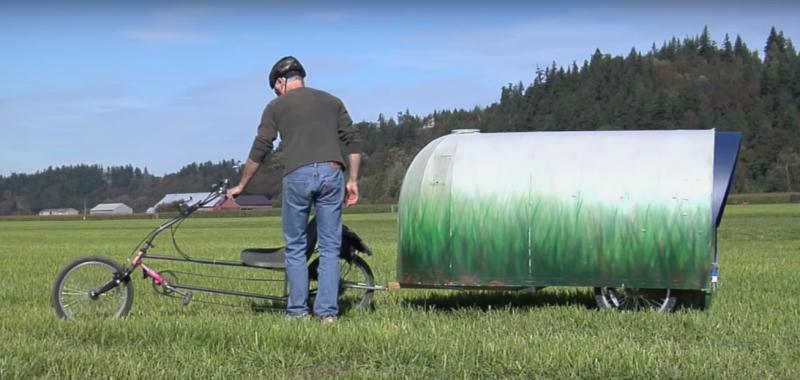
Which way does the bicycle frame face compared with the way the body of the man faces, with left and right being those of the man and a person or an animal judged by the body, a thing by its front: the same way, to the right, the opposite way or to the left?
to the left

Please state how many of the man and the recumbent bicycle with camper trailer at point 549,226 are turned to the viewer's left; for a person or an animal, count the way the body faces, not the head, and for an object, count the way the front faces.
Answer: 1

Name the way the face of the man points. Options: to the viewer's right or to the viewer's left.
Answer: to the viewer's left

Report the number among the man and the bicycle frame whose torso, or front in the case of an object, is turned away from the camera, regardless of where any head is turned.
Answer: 1

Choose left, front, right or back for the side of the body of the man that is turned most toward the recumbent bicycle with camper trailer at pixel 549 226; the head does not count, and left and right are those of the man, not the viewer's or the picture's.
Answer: right

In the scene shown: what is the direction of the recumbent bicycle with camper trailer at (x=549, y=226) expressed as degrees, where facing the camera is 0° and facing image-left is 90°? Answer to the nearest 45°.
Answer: approximately 90°

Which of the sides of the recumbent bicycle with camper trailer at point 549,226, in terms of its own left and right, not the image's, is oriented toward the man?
front

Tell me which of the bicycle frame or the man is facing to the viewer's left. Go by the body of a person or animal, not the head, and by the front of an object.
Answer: the bicycle frame

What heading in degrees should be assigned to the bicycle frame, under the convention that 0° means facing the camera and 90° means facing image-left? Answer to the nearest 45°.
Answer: approximately 90°

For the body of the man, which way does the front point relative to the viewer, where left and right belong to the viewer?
facing away from the viewer
